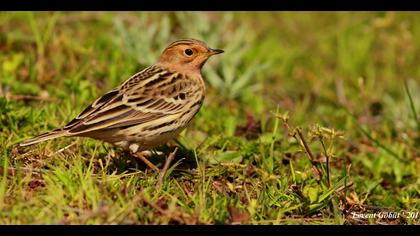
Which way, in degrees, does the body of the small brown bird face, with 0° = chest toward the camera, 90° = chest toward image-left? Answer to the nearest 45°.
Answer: approximately 270°
